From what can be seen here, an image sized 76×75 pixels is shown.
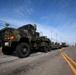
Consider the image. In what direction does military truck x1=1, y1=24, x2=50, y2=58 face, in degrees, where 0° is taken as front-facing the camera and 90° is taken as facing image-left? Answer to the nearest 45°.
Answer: approximately 45°
